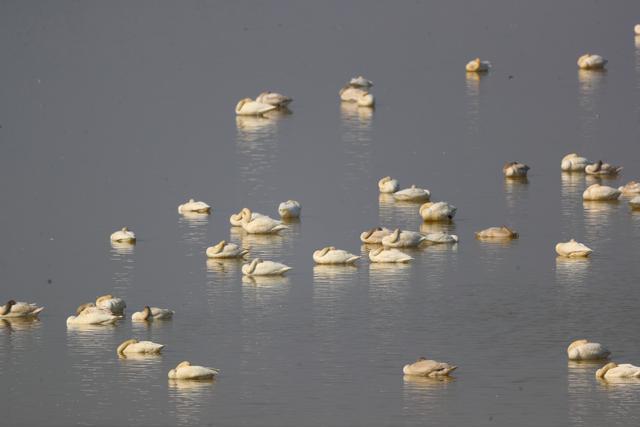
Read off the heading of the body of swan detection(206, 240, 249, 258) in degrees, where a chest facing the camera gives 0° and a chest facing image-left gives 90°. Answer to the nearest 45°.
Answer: approximately 90°

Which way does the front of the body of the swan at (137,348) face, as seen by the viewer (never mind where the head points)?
to the viewer's left

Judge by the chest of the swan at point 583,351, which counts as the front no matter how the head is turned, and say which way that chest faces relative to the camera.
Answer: to the viewer's left

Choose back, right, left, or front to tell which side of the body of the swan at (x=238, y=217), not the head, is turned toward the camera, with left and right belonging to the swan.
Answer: left

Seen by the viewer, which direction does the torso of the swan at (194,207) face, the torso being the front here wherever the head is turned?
to the viewer's left

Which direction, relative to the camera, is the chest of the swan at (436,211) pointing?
to the viewer's left

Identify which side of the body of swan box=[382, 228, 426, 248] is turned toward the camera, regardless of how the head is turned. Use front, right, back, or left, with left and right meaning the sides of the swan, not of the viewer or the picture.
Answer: left

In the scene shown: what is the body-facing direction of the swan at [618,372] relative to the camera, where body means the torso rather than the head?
to the viewer's left

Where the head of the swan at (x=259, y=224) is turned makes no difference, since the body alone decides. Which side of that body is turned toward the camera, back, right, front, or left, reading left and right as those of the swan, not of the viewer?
left

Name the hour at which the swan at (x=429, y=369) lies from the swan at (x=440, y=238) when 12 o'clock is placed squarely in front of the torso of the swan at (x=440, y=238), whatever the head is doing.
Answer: the swan at (x=429, y=369) is roughly at 9 o'clock from the swan at (x=440, y=238).

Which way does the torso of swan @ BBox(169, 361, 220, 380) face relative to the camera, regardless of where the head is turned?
to the viewer's left

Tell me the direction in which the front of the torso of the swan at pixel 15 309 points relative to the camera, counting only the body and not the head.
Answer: to the viewer's left
